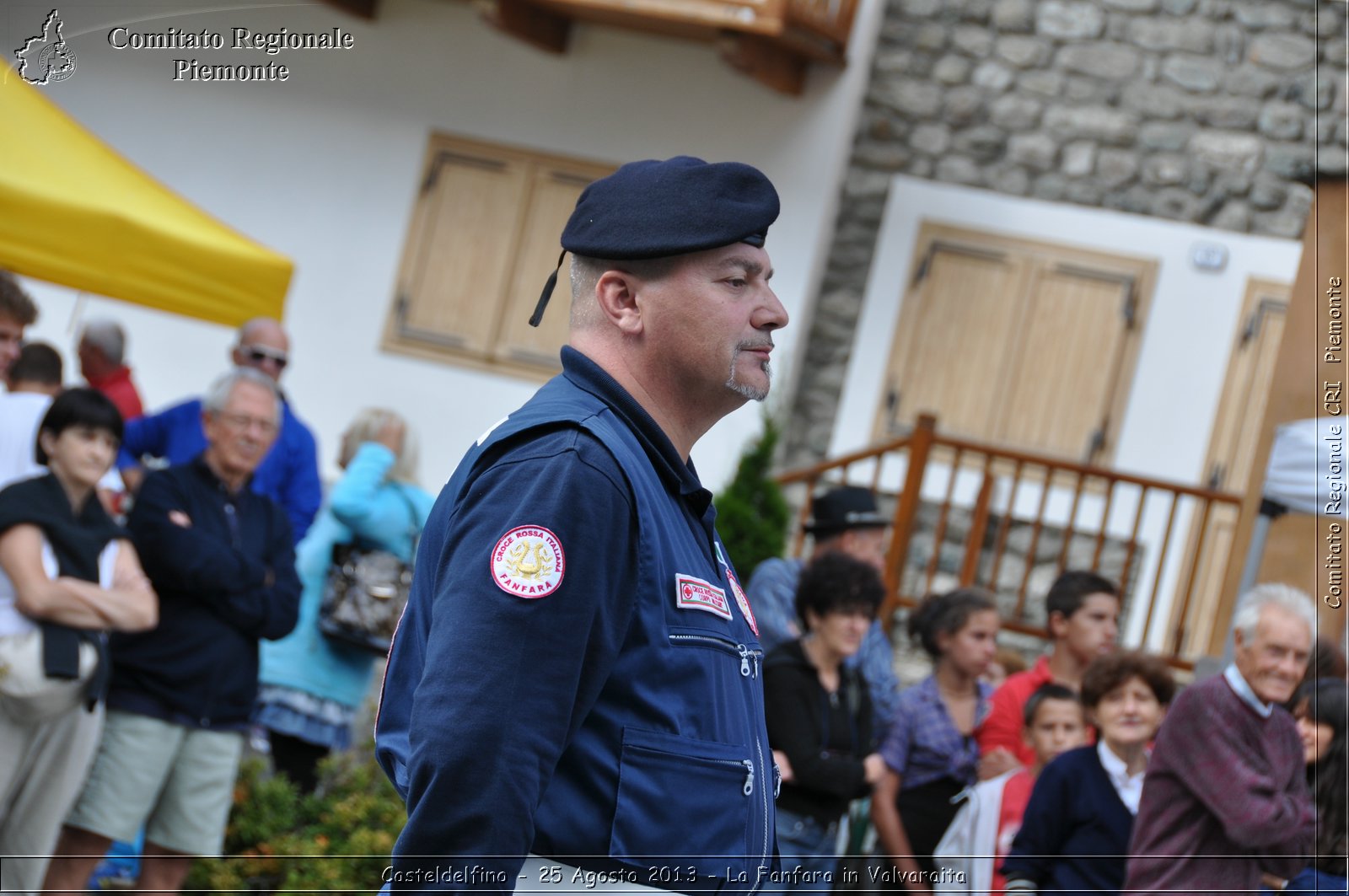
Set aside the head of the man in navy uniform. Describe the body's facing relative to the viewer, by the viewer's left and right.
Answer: facing to the right of the viewer

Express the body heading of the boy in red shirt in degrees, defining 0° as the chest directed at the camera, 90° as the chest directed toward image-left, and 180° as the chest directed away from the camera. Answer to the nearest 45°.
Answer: approximately 315°

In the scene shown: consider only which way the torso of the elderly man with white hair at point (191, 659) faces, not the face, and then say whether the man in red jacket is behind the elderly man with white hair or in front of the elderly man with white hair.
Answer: behind

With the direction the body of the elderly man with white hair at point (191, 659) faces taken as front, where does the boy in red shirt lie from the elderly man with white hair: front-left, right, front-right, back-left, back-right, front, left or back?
front-left

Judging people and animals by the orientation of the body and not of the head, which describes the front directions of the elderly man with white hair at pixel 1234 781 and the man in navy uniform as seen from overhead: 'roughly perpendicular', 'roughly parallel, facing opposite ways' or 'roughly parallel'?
roughly perpendicular

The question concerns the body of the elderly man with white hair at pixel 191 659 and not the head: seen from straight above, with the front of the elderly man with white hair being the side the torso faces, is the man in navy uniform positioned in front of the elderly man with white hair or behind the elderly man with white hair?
in front

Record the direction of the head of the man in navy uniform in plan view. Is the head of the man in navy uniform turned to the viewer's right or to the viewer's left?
to the viewer's right

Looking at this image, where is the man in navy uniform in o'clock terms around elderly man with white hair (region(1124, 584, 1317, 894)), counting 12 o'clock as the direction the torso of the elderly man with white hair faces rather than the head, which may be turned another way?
The man in navy uniform is roughly at 2 o'clock from the elderly man with white hair.
